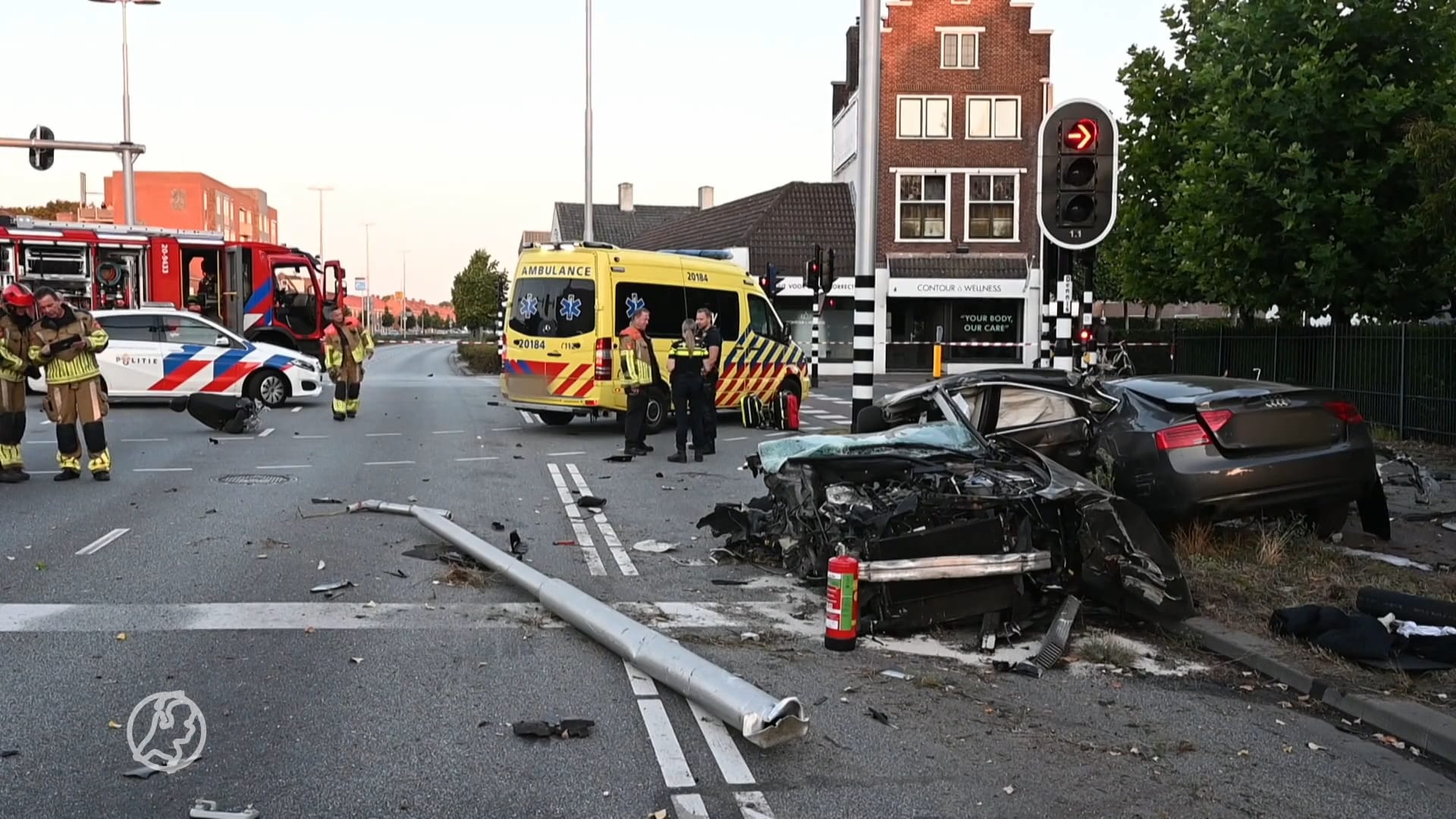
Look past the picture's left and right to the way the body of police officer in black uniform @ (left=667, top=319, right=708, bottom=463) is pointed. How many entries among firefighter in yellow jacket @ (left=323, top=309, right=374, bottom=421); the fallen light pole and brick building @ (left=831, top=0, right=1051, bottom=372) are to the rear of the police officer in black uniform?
1

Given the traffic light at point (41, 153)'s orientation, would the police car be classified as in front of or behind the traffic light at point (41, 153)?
behind

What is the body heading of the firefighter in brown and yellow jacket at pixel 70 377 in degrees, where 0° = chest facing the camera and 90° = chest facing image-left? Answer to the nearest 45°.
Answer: approximately 0°

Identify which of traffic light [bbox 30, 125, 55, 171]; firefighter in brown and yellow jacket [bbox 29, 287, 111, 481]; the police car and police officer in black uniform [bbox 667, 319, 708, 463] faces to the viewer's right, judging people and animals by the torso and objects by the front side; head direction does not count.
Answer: the police car

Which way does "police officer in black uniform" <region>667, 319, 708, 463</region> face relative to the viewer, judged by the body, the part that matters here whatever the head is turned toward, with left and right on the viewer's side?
facing away from the viewer

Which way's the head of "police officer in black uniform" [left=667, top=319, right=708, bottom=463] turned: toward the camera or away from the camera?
away from the camera

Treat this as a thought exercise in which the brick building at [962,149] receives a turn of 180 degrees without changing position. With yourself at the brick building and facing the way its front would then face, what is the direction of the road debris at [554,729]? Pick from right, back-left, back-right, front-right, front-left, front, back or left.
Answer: back

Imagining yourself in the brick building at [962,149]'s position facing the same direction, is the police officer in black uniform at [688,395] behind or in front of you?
in front

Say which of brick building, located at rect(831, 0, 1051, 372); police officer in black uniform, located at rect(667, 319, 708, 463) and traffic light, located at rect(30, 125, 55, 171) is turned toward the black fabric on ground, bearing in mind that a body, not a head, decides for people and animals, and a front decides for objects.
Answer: the brick building

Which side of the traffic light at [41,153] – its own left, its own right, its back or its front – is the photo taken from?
back

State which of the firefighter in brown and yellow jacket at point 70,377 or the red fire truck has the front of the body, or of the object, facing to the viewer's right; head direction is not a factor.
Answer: the red fire truck

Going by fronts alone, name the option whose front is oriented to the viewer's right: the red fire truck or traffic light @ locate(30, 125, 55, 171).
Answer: the red fire truck

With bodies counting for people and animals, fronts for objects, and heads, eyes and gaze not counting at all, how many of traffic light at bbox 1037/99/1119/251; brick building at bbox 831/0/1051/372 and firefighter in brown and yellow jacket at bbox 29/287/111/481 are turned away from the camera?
0

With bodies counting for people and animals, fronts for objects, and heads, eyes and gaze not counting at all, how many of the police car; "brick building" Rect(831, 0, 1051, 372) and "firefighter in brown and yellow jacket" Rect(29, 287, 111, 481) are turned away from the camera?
0

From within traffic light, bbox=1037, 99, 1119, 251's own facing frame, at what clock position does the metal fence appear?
The metal fence is roughly at 7 o'clock from the traffic light.

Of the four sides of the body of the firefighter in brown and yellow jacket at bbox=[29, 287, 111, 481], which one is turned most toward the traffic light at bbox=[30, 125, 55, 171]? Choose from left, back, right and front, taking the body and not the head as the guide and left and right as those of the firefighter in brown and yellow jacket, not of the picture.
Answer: back

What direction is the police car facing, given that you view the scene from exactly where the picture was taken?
facing to the right of the viewer
